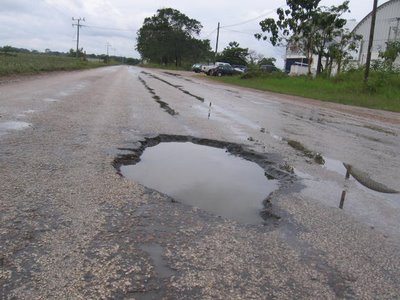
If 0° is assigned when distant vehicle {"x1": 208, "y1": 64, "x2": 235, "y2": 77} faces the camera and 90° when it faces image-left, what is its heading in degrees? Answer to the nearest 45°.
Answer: approximately 45°

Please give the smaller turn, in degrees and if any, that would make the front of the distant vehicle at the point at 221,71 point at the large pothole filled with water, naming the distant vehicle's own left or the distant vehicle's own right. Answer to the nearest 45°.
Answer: approximately 45° to the distant vehicle's own left
